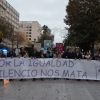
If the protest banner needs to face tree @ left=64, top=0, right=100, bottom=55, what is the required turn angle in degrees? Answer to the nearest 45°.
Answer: approximately 180°

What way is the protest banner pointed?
toward the camera
